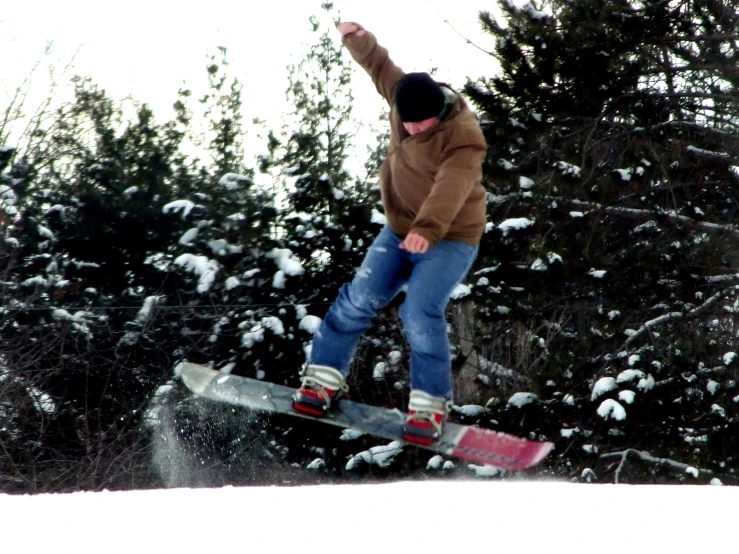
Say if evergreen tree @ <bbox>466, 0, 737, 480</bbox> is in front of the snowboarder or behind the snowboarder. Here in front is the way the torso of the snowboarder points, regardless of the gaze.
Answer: behind

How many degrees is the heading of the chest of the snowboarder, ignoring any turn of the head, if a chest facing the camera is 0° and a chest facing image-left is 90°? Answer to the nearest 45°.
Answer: approximately 45°
